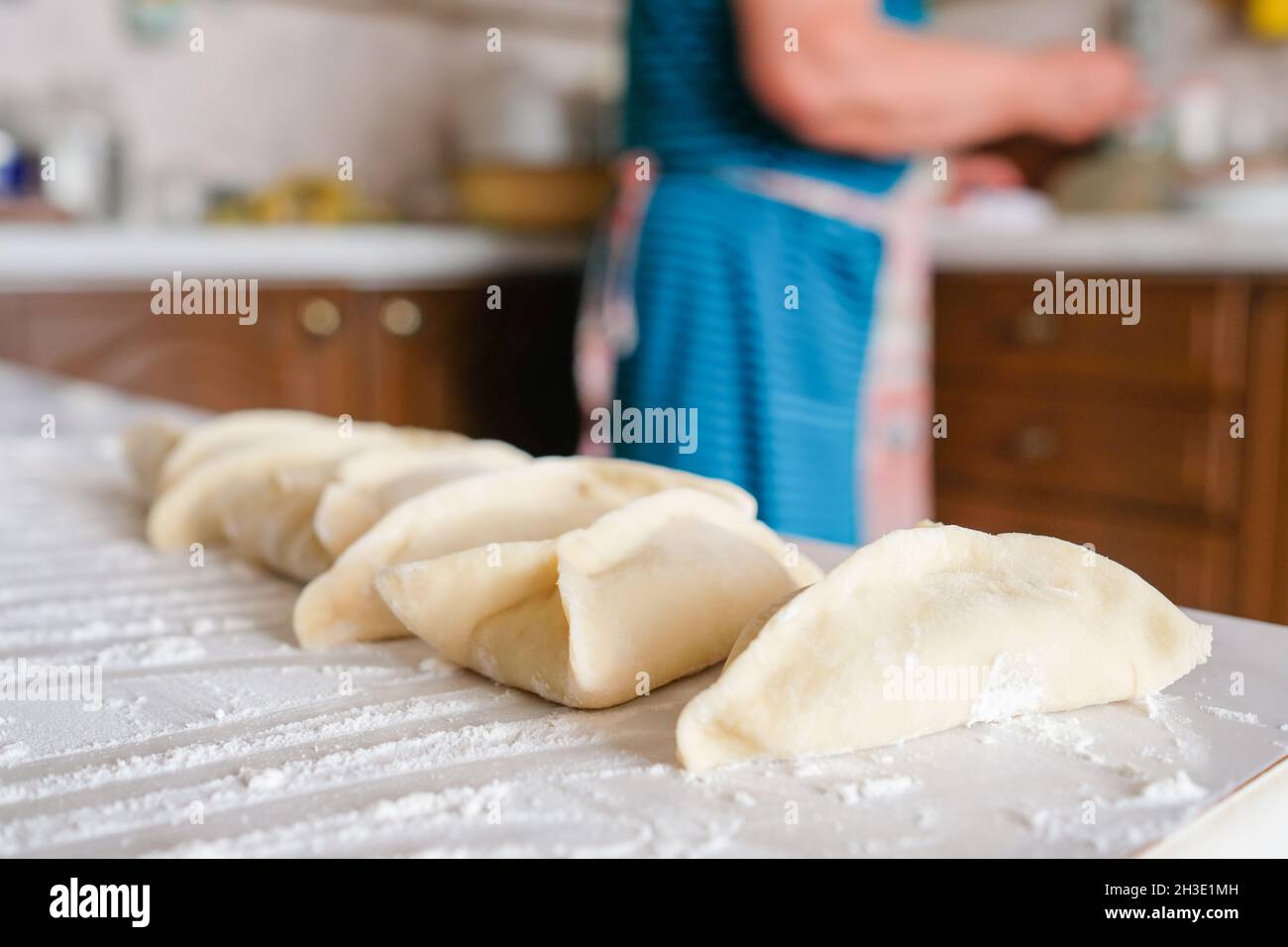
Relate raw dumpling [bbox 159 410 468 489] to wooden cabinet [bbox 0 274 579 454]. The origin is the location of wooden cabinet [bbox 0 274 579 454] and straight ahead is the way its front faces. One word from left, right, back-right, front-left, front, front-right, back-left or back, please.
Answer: front

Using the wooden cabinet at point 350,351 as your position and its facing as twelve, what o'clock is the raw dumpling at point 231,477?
The raw dumpling is roughly at 12 o'clock from the wooden cabinet.

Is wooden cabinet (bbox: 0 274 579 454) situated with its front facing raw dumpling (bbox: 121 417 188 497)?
yes

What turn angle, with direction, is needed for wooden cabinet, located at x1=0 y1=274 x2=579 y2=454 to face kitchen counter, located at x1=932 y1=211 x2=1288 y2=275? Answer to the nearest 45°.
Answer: approximately 45° to its left

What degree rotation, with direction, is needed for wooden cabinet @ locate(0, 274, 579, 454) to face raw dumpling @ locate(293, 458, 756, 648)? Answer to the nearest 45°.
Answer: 0° — it already faces it

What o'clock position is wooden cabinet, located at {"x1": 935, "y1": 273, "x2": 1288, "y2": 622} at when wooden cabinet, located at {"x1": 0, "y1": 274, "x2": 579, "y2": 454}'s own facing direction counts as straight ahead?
wooden cabinet, located at {"x1": 935, "y1": 273, "x2": 1288, "y2": 622} is roughly at 10 o'clock from wooden cabinet, located at {"x1": 0, "y1": 274, "x2": 579, "y2": 454}.

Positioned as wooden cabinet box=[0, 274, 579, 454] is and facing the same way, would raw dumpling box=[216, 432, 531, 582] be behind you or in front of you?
in front

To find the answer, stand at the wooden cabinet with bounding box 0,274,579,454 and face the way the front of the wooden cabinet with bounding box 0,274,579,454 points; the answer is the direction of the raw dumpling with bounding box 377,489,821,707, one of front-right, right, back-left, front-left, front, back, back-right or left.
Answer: front

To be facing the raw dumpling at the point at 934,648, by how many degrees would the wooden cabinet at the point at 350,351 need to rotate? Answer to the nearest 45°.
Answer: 0° — it already faces it

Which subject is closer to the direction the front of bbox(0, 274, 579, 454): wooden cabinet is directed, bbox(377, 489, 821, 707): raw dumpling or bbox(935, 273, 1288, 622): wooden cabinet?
the raw dumpling

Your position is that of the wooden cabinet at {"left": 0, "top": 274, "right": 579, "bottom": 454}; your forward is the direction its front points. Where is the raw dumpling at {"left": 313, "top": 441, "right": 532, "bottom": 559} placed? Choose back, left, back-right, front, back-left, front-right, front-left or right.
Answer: front

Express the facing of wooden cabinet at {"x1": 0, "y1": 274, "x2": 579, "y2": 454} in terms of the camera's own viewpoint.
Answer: facing the viewer
